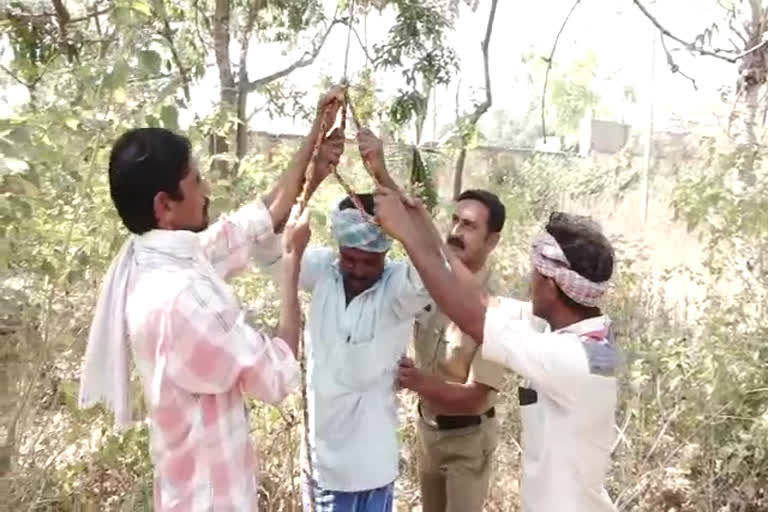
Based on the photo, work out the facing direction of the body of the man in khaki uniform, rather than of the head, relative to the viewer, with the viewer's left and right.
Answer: facing the viewer and to the left of the viewer

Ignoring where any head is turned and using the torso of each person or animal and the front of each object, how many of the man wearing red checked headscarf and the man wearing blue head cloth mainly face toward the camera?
1

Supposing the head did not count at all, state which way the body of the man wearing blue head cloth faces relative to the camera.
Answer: toward the camera

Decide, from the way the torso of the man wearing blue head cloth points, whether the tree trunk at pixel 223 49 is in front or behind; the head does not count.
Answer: behind

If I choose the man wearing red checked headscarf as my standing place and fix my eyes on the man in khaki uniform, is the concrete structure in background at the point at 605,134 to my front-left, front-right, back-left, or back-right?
front-right

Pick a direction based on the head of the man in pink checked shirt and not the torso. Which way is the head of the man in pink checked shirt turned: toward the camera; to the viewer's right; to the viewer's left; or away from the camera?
to the viewer's right

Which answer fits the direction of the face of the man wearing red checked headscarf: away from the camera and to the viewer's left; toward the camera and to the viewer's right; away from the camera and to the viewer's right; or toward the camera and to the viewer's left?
away from the camera and to the viewer's left

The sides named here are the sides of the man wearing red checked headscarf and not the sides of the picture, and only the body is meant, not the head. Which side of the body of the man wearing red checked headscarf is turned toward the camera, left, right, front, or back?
left

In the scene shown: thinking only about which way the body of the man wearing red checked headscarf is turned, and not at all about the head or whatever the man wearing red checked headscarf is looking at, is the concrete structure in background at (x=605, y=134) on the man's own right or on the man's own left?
on the man's own right

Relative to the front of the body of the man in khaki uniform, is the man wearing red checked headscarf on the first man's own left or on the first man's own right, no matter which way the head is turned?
on the first man's own left

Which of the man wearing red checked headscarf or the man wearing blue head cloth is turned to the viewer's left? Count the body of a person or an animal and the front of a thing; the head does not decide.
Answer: the man wearing red checked headscarf

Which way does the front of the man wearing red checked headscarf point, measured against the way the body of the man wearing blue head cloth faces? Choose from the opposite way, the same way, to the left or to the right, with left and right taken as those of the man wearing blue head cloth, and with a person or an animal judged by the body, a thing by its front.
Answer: to the right

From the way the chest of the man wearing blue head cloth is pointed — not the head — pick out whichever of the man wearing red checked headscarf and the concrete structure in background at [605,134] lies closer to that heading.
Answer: the man wearing red checked headscarf
